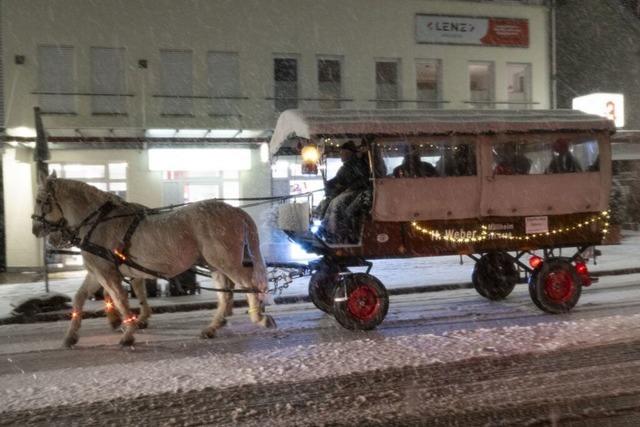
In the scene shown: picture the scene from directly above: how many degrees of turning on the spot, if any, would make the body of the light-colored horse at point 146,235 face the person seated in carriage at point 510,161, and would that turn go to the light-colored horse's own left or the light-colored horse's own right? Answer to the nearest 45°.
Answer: approximately 180°

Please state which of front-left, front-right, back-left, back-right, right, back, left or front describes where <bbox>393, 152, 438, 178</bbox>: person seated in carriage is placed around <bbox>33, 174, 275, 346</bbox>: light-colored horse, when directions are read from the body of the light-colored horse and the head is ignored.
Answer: back

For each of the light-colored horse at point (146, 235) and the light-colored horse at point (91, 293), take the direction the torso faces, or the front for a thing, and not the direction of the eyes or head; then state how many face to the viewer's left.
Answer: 2

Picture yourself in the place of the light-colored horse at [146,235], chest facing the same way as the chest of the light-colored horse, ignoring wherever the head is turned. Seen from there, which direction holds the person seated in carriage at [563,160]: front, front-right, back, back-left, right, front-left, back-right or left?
back

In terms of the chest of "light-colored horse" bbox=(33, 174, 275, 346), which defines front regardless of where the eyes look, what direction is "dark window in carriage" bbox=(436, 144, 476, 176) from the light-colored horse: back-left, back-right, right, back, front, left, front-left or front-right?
back

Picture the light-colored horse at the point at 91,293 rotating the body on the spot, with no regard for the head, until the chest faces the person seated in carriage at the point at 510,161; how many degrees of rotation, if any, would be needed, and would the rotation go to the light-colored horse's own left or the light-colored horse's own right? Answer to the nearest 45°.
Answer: approximately 180°

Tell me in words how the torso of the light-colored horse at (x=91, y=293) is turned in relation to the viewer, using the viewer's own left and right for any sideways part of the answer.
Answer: facing to the left of the viewer

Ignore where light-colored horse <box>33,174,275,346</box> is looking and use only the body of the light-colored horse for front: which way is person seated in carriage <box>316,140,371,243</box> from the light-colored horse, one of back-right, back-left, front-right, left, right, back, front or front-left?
back

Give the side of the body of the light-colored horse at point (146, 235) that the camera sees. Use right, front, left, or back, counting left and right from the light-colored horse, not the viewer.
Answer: left
